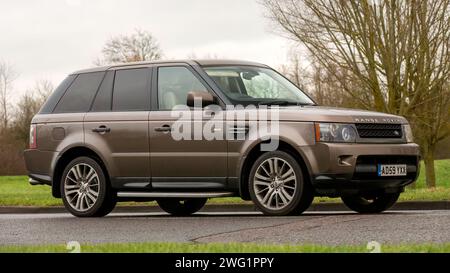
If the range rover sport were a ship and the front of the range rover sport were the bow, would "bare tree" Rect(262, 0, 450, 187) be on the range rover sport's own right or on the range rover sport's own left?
on the range rover sport's own left

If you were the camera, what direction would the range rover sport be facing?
facing the viewer and to the right of the viewer
